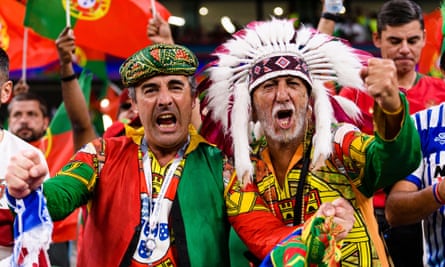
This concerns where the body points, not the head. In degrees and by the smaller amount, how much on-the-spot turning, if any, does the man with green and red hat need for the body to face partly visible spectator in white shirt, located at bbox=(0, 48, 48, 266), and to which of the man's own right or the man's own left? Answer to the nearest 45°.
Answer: approximately 90° to the man's own right

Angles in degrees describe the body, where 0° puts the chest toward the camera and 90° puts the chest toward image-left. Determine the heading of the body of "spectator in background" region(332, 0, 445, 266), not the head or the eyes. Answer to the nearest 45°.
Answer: approximately 0°

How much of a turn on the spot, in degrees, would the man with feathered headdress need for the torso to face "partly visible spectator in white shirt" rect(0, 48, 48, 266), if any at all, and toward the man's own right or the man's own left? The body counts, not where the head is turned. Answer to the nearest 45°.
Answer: approximately 90° to the man's own right

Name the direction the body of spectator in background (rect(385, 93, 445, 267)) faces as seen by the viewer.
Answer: toward the camera

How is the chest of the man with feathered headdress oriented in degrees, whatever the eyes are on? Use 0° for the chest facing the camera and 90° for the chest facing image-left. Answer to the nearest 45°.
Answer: approximately 0°

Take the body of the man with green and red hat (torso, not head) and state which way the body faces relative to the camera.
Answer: toward the camera
